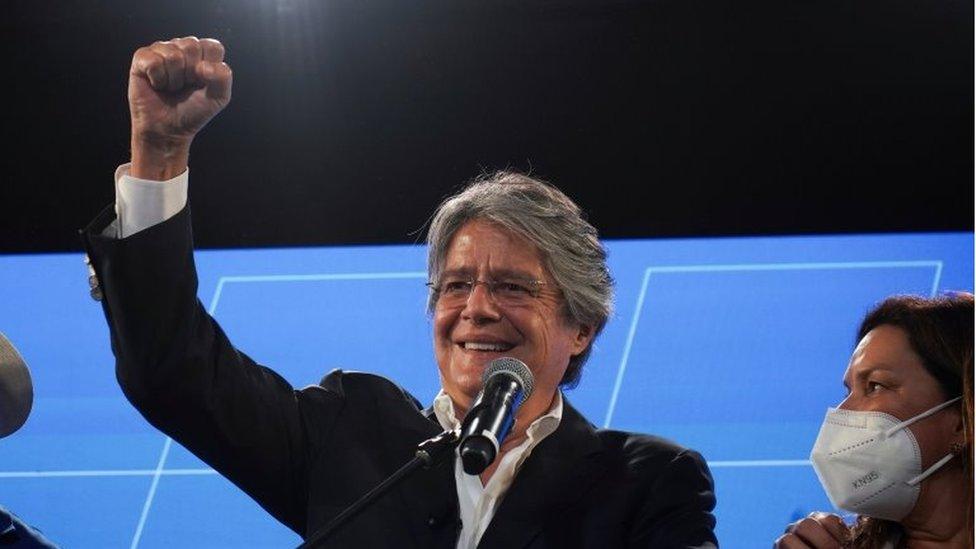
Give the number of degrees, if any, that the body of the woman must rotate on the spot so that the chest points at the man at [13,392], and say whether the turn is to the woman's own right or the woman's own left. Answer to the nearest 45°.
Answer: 0° — they already face them

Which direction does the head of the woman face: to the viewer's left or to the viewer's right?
to the viewer's left

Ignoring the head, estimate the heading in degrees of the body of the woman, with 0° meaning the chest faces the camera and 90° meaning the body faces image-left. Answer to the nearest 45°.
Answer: approximately 90°
